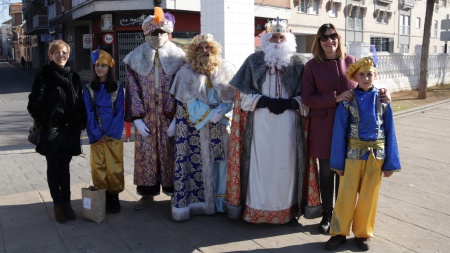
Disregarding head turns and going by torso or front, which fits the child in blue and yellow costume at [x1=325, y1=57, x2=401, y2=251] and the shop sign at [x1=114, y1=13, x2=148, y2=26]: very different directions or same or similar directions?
same or similar directions

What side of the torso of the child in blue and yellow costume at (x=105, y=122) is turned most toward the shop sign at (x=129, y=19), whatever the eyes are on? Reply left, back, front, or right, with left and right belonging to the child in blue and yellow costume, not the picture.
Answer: back

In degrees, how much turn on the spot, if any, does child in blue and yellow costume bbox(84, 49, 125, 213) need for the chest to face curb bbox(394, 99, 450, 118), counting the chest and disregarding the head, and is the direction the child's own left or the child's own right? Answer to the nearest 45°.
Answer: approximately 135° to the child's own left

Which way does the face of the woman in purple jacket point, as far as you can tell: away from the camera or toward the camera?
toward the camera

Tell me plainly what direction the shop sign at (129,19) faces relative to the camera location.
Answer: facing the viewer

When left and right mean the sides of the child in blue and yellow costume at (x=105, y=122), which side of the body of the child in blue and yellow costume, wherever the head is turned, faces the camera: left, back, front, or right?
front

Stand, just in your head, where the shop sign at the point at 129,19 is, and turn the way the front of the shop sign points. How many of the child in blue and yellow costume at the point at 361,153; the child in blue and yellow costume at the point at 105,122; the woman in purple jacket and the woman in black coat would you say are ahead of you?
4

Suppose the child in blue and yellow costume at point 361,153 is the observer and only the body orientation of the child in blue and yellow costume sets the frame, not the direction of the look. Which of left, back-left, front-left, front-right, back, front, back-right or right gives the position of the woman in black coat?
right

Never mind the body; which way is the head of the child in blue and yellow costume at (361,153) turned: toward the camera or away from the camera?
toward the camera

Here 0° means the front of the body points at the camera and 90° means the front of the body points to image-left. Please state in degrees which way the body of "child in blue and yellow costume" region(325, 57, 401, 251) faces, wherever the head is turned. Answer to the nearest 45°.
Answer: approximately 0°

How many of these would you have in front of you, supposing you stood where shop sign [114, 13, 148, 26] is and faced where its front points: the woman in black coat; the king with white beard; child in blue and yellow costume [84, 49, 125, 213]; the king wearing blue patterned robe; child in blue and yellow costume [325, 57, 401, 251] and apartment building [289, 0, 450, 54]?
5

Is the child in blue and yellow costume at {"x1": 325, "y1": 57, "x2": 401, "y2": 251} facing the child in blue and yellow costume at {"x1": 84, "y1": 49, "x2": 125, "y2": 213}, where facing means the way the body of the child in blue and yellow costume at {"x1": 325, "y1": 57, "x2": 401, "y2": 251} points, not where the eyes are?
no

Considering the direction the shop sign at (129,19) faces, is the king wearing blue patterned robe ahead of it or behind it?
ahead

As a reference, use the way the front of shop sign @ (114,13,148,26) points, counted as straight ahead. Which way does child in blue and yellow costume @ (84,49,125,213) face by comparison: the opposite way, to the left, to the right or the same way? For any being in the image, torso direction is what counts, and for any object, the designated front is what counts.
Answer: the same way

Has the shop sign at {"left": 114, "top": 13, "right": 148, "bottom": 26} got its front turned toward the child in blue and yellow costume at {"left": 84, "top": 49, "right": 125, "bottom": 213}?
yes
